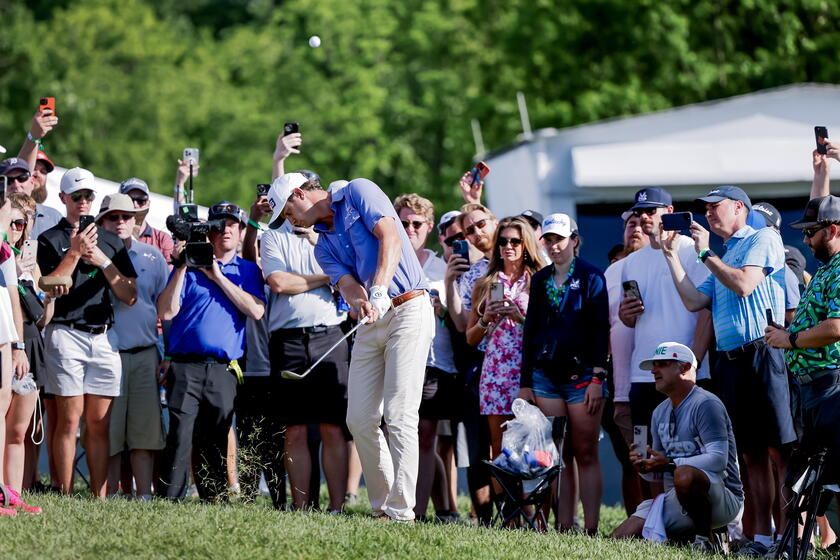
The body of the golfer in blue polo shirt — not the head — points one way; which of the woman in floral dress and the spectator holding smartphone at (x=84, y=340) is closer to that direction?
the spectator holding smartphone

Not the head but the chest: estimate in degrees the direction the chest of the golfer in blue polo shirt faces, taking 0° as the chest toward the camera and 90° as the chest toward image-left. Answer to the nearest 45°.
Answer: approximately 45°

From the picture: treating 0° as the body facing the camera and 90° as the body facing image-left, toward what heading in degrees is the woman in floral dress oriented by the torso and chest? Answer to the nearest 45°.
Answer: approximately 0°

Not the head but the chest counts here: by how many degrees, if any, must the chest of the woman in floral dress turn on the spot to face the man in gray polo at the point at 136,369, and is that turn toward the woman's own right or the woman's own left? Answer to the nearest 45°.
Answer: approximately 90° to the woman's own right

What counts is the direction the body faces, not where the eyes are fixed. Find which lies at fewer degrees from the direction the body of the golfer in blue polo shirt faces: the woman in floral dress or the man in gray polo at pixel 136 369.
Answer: the man in gray polo

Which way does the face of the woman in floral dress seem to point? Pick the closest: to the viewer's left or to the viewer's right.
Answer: to the viewer's left

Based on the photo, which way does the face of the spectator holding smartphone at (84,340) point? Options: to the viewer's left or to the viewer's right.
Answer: to the viewer's right

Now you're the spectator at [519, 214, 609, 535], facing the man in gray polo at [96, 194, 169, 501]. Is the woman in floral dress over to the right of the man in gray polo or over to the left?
right

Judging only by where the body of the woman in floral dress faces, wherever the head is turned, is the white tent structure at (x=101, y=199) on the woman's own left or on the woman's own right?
on the woman's own right
